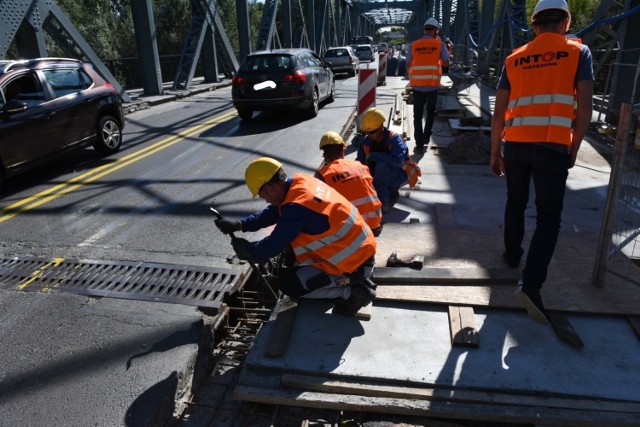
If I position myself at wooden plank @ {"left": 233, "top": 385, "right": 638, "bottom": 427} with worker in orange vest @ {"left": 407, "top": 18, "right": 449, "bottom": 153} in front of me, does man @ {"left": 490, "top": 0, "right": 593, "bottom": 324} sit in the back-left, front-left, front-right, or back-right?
front-right

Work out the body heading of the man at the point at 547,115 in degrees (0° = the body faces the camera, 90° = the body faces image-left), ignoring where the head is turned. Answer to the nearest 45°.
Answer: approximately 180°

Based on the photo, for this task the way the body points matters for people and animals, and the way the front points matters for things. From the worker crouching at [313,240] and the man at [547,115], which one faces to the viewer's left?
the worker crouching

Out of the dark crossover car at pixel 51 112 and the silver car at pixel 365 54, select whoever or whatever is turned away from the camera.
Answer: the silver car

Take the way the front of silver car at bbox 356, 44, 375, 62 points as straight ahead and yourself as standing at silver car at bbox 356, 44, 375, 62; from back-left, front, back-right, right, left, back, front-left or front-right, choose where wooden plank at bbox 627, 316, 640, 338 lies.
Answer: back

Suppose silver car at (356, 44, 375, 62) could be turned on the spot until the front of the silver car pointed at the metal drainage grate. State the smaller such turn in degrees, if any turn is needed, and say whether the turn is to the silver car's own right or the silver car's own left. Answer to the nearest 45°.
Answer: approximately 180°

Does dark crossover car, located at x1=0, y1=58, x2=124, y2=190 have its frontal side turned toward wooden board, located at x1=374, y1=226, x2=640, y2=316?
no

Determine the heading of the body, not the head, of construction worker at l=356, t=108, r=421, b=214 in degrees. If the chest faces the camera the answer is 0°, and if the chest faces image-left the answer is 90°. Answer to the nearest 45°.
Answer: approximately 45°

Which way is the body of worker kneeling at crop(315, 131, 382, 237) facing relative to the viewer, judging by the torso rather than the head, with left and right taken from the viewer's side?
facing away from the viewer and to the left of the viewer

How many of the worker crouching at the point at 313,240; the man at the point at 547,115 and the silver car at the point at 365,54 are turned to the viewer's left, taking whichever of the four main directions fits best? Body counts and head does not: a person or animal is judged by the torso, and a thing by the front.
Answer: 1

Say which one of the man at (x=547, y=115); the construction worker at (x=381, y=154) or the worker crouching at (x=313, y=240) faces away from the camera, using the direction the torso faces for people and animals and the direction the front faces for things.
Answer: the man

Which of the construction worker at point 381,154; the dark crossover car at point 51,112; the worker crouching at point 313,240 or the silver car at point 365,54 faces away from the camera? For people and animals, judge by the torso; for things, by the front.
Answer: the silver car

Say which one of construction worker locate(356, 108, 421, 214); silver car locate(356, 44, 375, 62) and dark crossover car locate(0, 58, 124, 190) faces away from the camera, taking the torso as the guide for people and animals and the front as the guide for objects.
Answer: the silver car

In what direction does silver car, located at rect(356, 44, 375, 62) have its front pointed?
away from the camera

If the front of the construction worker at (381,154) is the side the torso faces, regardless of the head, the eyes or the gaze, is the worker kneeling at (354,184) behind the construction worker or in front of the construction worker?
in front

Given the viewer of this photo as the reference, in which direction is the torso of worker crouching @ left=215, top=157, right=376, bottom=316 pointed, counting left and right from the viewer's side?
facing to the left of the viewer
